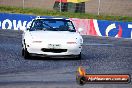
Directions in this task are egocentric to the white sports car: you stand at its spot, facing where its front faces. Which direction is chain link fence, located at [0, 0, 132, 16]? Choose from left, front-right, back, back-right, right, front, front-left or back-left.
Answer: back

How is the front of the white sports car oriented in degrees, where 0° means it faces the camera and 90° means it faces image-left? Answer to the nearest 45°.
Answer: approximately 0°
